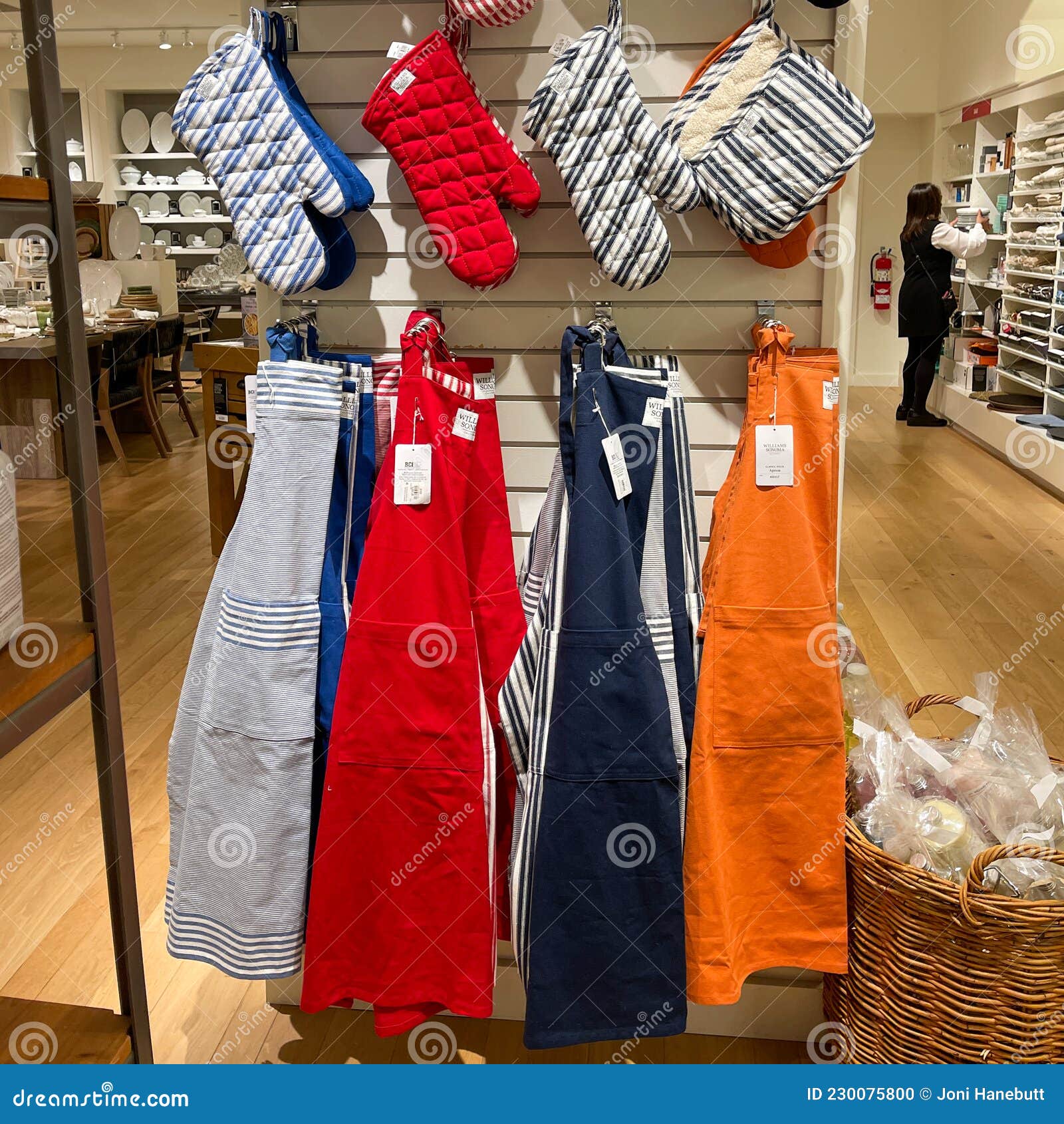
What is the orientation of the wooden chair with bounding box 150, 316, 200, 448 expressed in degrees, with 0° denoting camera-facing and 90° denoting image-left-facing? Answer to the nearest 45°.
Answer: approximately 135°

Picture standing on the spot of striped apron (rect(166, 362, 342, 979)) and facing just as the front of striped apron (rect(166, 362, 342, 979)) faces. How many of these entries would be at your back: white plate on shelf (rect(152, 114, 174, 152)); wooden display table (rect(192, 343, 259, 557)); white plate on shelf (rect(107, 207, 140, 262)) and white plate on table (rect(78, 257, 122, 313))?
4

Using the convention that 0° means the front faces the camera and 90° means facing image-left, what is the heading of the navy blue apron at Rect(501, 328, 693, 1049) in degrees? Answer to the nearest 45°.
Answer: approximately 0°

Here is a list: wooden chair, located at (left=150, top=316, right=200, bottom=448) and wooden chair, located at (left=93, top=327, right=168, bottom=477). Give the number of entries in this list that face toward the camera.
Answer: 0

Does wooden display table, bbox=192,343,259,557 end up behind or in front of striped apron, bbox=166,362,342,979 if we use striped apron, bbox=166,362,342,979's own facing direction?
behind

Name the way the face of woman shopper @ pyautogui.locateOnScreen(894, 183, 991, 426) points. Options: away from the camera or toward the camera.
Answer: away from the camera

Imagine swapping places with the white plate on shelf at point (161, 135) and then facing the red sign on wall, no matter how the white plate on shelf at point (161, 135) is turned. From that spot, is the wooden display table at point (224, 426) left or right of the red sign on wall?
right
